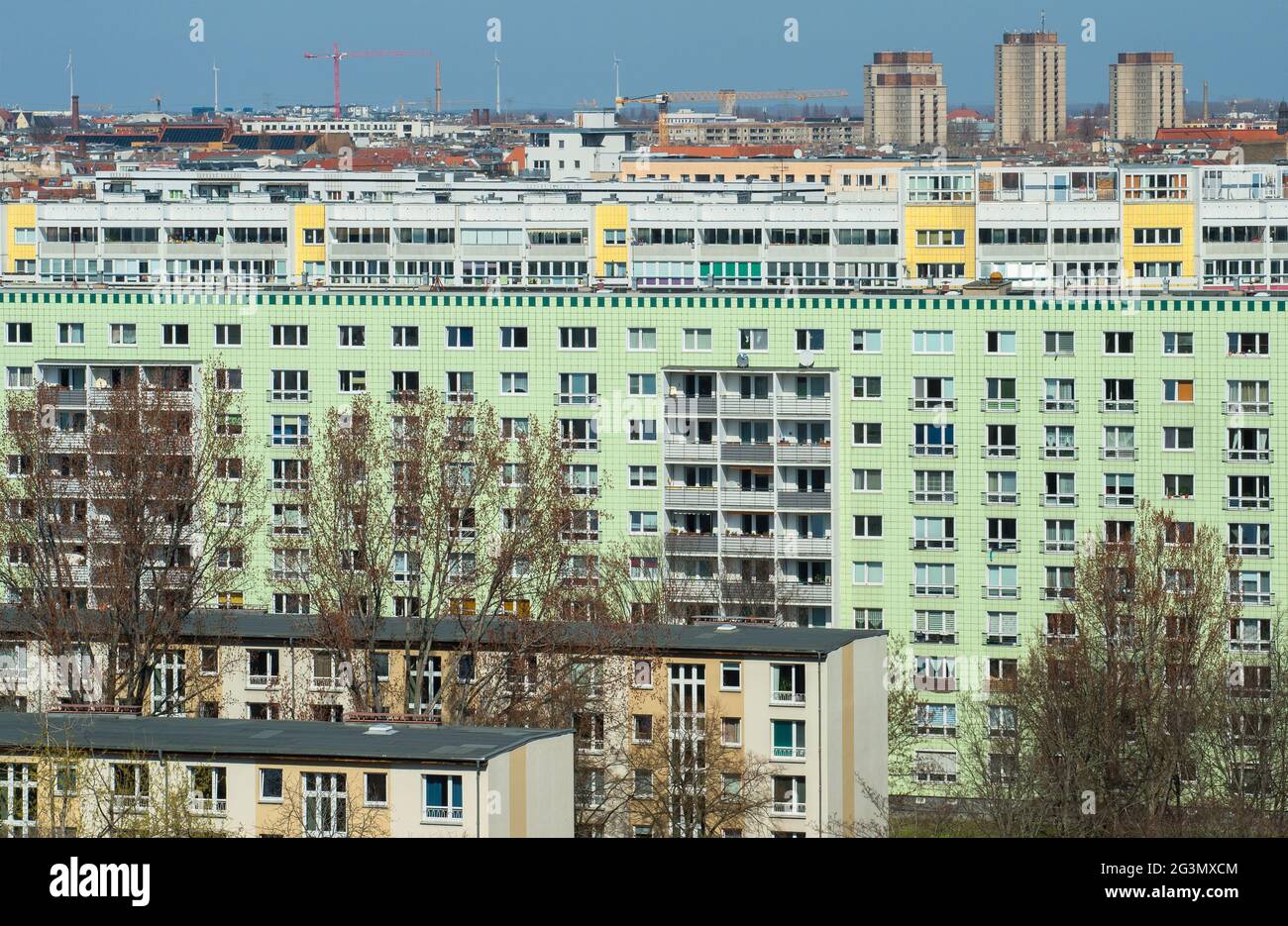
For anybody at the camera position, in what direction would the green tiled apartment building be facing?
facing the viewer
